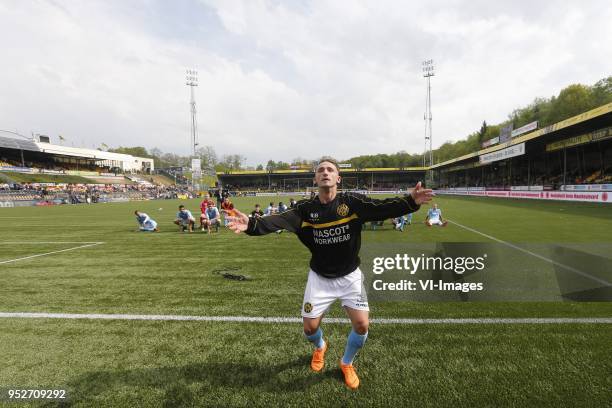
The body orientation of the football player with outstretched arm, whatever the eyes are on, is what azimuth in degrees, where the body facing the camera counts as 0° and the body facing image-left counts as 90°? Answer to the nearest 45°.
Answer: approximately 0°

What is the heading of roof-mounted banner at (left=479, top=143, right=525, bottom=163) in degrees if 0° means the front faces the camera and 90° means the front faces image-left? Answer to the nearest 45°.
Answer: approximately 45°

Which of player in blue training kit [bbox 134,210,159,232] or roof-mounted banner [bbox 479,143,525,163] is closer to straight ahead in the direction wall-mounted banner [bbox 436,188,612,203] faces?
the player in blue training kit

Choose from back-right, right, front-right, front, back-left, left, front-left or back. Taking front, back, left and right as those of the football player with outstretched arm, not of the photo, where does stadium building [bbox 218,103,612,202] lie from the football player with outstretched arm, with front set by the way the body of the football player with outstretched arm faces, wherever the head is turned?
back-left

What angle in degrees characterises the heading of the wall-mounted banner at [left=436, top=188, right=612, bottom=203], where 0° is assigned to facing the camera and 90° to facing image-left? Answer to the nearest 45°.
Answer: approximately 45°

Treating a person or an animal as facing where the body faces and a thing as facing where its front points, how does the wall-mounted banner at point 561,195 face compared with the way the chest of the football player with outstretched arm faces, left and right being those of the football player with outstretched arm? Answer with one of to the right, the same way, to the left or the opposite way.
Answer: to the right

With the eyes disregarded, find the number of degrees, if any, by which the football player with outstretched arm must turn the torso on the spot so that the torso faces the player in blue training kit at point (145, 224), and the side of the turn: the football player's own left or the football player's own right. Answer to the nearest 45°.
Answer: approximately 135° to the football player's own right

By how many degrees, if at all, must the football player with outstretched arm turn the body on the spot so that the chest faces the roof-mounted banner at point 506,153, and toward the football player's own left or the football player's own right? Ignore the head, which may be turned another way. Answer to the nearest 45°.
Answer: approximately 135° to the football player's own left
